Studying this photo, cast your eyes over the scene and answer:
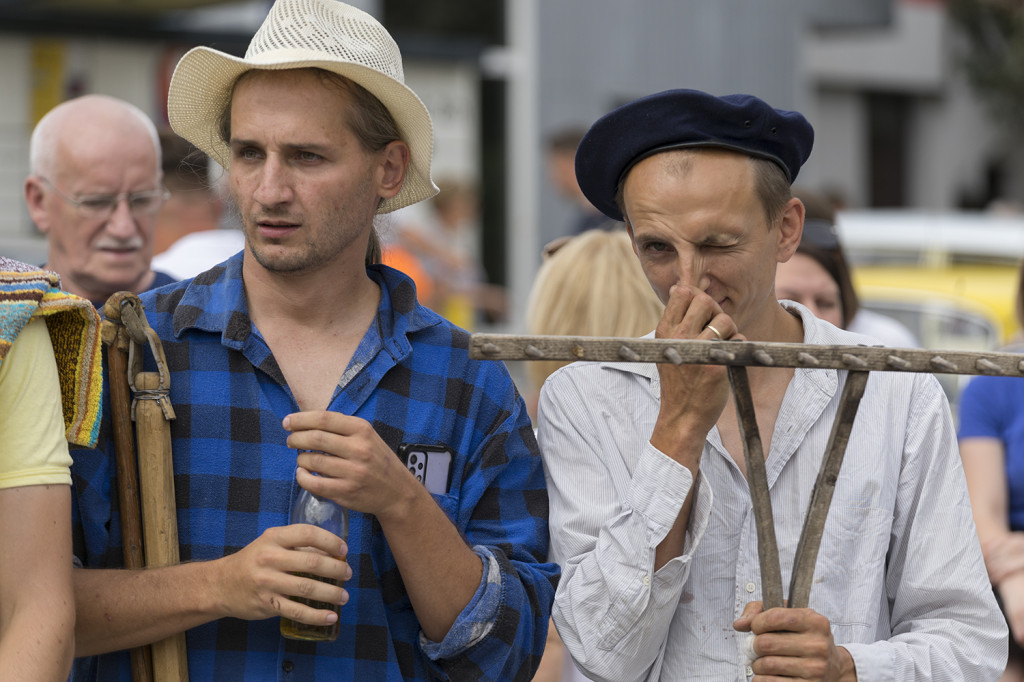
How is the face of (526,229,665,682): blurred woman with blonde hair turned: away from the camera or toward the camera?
away from the camera

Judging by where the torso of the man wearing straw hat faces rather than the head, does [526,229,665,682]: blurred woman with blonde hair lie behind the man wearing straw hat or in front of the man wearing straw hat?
behind

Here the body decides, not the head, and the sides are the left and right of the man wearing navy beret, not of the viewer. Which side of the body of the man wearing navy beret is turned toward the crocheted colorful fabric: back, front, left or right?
right

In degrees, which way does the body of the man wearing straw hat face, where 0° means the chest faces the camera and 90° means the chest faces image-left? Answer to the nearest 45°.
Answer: approximately 45°

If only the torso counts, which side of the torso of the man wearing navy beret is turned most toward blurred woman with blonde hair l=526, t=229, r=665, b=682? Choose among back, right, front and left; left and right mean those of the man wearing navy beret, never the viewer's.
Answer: back
